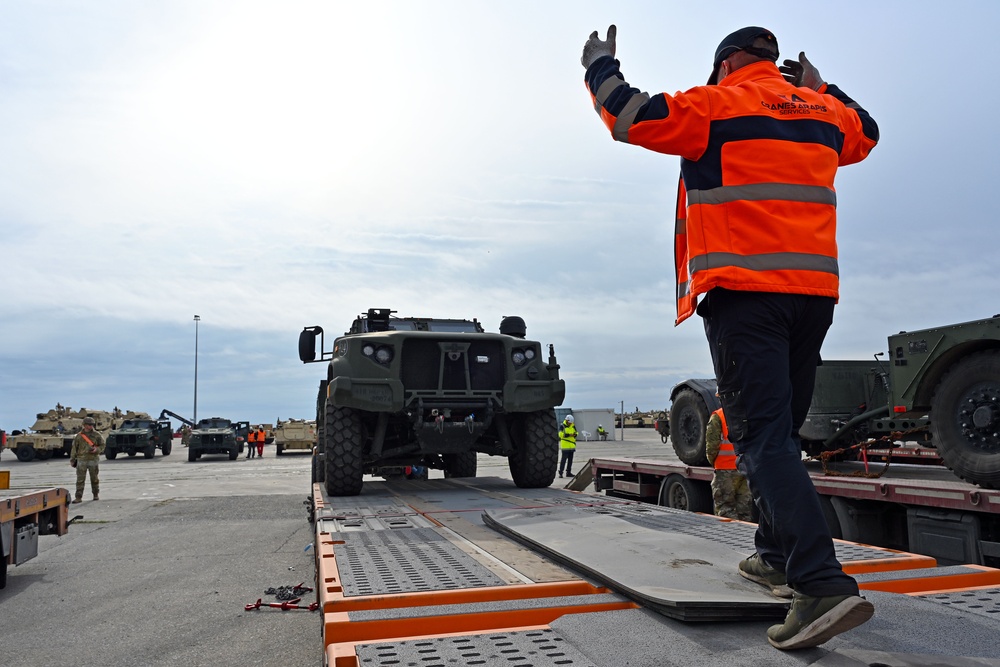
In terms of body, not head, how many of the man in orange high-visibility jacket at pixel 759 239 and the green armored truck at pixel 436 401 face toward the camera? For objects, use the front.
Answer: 1

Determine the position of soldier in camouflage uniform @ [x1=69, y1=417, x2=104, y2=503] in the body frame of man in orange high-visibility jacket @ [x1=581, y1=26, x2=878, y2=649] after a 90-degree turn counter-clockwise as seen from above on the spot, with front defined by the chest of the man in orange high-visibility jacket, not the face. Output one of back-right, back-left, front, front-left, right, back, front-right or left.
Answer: right

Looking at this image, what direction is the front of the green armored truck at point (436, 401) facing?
toward the camera

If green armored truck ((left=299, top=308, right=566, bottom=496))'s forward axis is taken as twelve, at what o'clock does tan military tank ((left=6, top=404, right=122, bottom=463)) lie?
The tan military tank is roughly at 5 o'clock from the green armored truck.

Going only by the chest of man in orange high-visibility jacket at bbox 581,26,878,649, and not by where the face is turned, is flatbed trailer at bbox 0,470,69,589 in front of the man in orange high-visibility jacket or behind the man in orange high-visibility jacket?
in front

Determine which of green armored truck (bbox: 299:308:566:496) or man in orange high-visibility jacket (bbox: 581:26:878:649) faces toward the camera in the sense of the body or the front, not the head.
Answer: the green armored truck

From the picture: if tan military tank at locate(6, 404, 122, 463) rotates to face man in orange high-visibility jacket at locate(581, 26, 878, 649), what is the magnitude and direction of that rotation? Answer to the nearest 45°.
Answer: approximately 45° to its left

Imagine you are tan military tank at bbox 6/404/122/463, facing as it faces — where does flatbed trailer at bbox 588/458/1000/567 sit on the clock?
The flatbed trailer is roughly at 10 o'clock from the tan military tank.

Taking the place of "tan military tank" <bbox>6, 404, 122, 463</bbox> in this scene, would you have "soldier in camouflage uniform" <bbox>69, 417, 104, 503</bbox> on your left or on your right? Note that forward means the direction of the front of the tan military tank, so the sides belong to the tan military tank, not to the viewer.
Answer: on your left

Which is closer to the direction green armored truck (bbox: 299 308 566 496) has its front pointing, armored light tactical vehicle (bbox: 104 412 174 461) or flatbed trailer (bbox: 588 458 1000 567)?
the flatbed trailer
